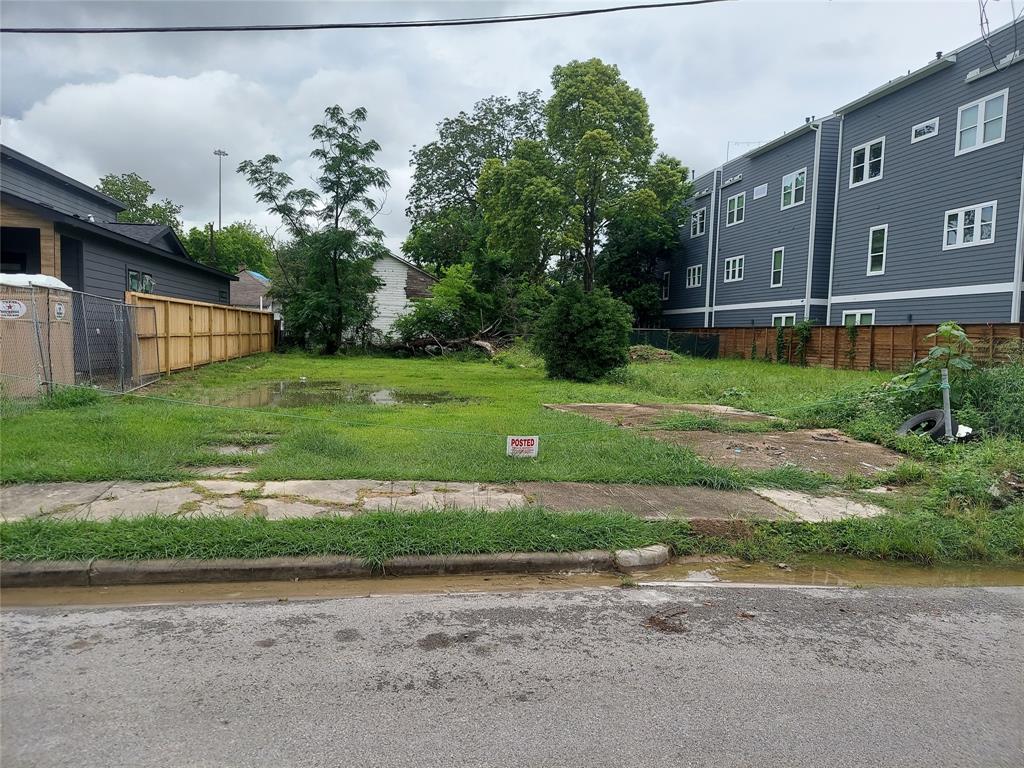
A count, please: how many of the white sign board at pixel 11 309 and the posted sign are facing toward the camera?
2

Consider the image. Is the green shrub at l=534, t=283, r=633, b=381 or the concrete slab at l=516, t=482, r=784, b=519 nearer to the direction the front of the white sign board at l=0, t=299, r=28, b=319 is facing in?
the concrete slab

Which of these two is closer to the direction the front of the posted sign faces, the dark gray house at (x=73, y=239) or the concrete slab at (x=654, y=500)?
the concrete slab

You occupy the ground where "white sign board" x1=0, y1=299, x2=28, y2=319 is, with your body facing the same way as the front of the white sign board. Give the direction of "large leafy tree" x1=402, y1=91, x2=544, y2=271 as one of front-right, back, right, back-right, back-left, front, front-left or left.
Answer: back-left

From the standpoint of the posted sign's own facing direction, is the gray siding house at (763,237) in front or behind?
behind

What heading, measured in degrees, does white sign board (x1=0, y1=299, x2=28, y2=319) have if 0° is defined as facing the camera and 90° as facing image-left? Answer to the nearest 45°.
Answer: approximately 0°

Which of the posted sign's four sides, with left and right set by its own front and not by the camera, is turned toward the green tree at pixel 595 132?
back

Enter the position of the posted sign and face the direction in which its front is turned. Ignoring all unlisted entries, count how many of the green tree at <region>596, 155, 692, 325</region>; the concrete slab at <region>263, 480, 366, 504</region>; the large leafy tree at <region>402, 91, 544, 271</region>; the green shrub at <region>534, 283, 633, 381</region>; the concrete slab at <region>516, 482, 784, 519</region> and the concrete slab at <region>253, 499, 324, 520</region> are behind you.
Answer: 3

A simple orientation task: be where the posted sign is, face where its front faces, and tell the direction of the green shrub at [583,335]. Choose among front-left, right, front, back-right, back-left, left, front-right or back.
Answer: back
